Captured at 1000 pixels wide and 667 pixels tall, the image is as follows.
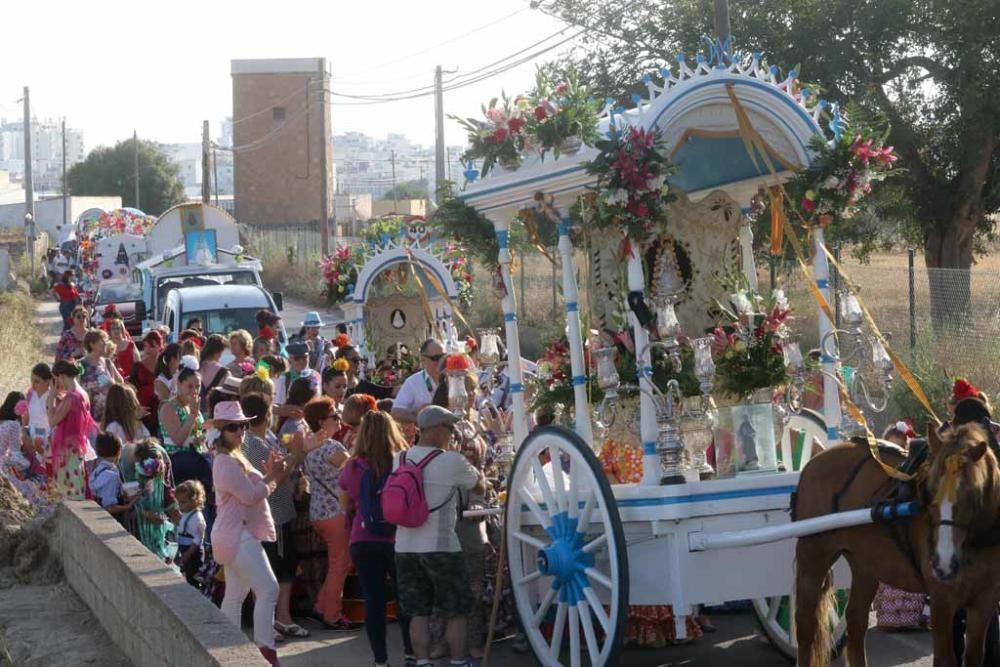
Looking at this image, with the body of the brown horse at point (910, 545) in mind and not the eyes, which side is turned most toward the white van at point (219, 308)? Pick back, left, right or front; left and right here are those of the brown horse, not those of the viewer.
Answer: back

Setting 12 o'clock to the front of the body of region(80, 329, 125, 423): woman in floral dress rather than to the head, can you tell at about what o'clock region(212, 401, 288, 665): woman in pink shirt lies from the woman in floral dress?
The woman in pink shirt is roughly at 1 o'clock from the woman in floral dress.

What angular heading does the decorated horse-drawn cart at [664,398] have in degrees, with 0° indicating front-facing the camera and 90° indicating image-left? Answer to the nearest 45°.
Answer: approximately 315°

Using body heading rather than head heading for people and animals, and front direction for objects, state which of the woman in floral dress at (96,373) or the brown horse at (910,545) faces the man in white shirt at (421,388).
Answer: the woman in floral dress

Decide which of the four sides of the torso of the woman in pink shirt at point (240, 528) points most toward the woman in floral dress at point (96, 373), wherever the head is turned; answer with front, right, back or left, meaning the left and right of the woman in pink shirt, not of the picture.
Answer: left

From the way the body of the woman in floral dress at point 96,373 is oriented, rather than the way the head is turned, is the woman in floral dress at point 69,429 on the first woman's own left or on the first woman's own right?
on the first woman's own right

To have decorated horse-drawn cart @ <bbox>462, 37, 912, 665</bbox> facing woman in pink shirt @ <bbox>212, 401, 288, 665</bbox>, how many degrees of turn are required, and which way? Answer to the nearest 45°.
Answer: approximately 135° to its right

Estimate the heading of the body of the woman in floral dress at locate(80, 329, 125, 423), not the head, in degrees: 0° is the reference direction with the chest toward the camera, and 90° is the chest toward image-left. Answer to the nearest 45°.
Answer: approximately 315°

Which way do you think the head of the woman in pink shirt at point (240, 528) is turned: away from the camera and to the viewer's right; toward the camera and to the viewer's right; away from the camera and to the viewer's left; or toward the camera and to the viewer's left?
toward the camera and to the viewer's right

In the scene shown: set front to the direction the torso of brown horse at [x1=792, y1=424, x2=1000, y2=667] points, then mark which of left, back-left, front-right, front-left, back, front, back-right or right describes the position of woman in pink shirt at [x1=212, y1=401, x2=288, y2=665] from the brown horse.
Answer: back-right

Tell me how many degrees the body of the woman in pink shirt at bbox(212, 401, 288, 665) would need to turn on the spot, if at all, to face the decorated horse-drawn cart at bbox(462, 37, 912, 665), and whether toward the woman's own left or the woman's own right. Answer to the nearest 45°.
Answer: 0° — they already face it

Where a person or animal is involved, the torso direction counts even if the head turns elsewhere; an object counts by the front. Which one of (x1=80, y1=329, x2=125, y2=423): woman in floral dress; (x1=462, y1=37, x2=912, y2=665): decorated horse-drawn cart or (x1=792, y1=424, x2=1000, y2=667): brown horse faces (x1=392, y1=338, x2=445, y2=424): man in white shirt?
the woman in floral dress

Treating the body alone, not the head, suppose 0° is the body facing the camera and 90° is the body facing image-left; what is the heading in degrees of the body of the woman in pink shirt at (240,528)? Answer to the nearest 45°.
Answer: approximately 270°
